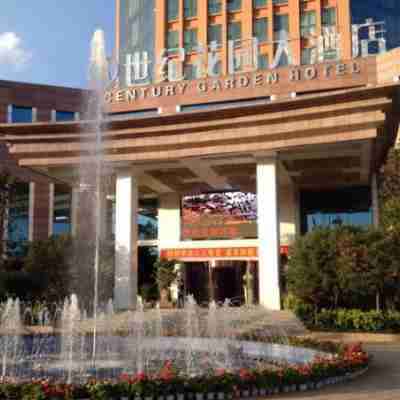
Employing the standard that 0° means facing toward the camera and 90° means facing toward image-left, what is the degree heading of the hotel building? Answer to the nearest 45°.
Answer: approximately 0°

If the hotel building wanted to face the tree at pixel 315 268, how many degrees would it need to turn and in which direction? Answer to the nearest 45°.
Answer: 0° — it already faces it

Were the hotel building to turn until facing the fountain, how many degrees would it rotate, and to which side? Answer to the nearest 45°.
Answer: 0° — it already faces it

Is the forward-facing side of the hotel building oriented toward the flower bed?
yes

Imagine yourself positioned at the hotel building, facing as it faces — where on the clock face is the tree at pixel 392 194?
The tree is roughly at 11 o'clock from the hotel building.
